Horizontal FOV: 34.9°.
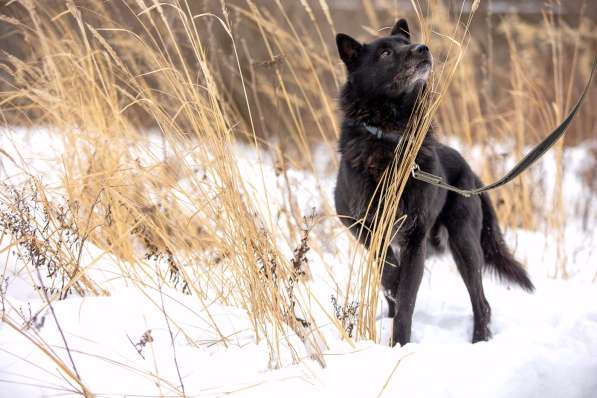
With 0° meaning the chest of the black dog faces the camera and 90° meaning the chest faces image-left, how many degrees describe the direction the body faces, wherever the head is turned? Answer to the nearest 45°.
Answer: approximately 45°
